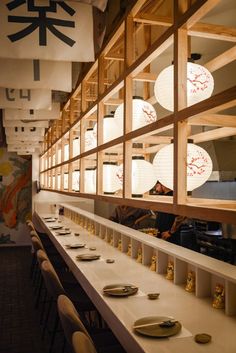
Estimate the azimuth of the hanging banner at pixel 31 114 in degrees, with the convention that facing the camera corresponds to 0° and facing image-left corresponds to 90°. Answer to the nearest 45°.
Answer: approximately 0°

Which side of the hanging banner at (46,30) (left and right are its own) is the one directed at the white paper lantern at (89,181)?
back

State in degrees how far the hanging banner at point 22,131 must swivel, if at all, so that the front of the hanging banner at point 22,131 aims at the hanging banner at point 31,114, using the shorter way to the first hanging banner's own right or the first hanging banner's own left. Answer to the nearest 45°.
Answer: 0° — it already faces it

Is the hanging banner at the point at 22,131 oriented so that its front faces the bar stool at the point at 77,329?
yes

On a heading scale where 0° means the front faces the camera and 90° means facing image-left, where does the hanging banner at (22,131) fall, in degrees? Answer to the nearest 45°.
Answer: approximately 0°

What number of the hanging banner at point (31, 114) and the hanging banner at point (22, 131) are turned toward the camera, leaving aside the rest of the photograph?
2

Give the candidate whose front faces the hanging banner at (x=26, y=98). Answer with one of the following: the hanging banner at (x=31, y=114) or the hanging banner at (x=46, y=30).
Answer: the hanging banner at (x=31, y=114)

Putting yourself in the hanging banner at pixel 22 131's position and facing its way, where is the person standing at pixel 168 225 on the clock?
The person standing is roughly at 11 o'clock from the hanging banner.

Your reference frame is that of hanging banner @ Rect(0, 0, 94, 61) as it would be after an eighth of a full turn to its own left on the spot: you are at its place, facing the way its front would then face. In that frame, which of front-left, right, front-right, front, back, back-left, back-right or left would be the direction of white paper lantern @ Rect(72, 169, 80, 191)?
back-left
